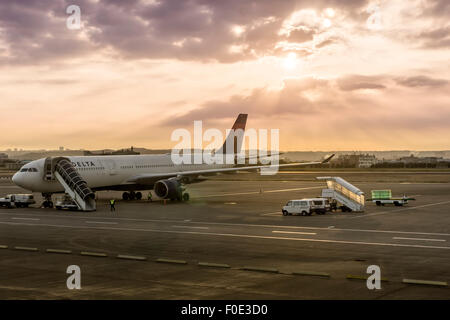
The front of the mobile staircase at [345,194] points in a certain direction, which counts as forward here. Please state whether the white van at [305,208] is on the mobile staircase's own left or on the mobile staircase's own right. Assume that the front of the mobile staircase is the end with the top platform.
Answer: on the mobile staircase's own left

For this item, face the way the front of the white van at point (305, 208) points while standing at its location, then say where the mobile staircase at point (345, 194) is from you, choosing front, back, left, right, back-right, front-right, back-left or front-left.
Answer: back-right

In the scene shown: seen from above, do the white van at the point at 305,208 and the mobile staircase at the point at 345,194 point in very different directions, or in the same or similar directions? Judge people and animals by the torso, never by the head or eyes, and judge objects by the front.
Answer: same or similar directions

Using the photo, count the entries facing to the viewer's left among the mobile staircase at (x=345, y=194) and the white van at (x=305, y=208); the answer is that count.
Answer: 2

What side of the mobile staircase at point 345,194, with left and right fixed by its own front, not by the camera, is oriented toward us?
left

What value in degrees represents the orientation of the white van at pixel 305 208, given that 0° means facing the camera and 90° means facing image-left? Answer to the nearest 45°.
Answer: approximately 90°
